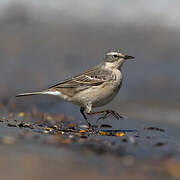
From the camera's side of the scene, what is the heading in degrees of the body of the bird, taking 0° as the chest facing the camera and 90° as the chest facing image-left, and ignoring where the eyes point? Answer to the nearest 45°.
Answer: approximately 270°
